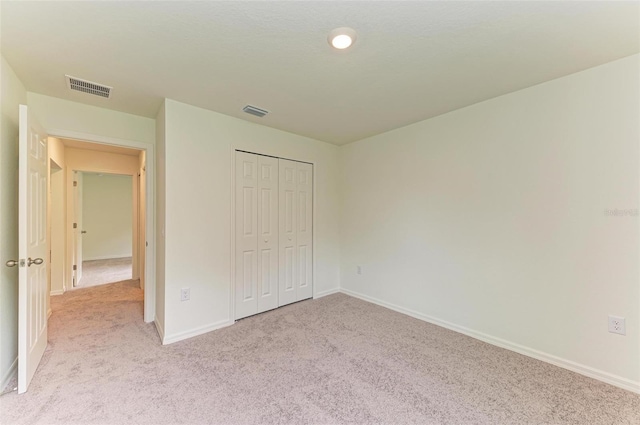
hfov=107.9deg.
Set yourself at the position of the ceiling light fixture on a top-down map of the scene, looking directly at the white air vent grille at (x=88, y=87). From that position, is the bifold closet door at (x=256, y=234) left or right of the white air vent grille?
right

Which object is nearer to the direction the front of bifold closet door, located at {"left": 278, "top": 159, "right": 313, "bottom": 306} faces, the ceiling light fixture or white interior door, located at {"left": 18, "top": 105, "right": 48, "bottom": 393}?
the ceiling light fixture

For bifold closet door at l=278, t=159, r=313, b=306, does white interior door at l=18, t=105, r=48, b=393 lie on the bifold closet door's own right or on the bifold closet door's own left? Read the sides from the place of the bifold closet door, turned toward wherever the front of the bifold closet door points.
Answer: on the bifold closet door's own right

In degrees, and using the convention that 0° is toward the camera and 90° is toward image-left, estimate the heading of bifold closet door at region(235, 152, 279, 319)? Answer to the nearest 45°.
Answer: approximately 315°

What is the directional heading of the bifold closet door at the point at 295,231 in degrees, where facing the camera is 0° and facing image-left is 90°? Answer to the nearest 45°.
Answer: approximately 315°

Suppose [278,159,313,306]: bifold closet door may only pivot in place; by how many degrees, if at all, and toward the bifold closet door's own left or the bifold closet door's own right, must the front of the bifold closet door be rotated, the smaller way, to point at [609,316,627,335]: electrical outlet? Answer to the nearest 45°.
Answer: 0° — it already faces it

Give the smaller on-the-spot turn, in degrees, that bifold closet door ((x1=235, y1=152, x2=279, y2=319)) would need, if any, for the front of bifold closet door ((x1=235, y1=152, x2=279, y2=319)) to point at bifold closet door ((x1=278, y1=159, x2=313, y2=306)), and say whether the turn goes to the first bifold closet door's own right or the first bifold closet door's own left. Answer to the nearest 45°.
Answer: approximately 90° to the first bifold closet door's own left

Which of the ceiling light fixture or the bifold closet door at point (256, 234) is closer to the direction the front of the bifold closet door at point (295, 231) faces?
the ceiling light fixture
